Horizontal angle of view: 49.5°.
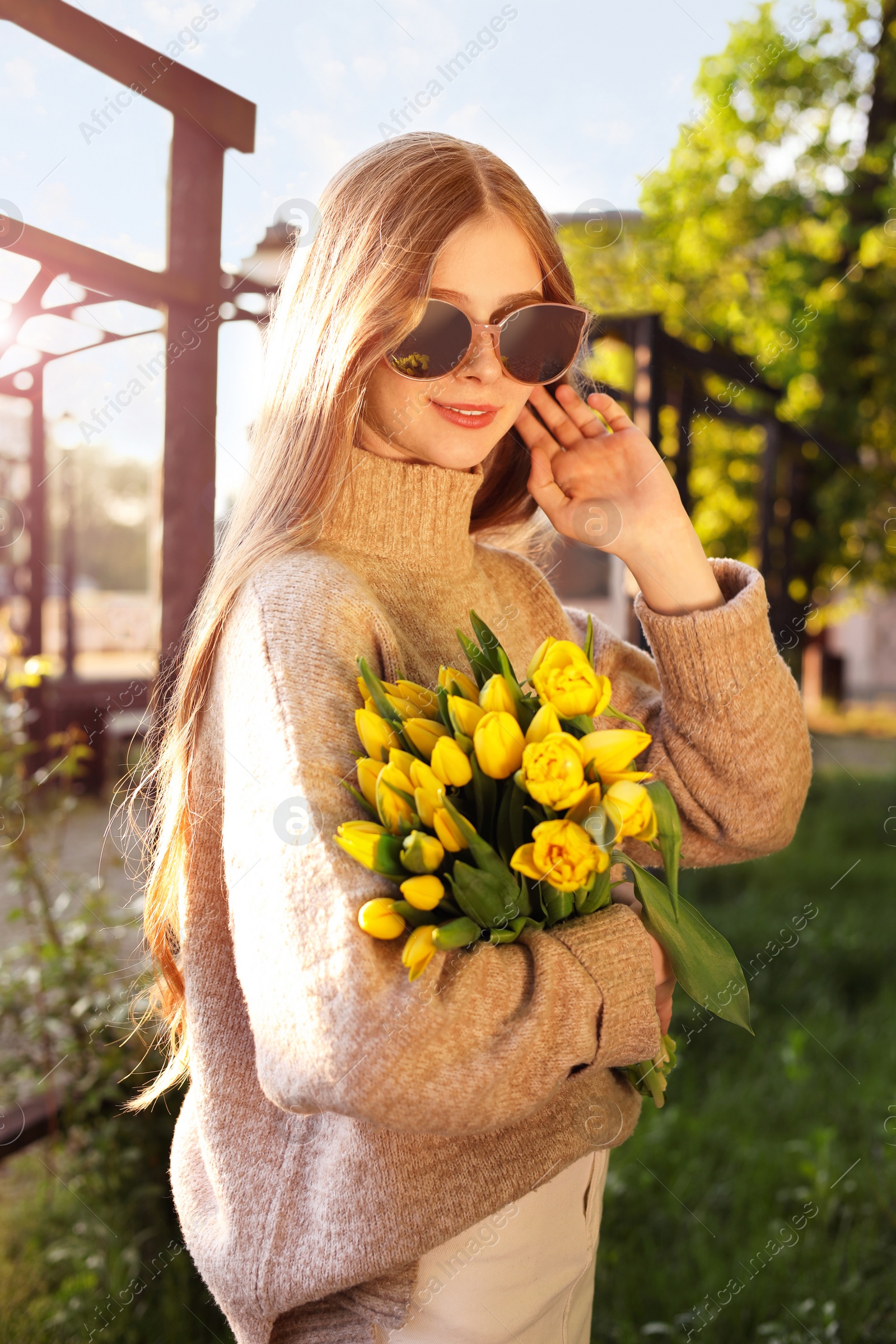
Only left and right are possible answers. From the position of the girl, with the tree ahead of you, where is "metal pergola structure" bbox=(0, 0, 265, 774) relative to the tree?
left

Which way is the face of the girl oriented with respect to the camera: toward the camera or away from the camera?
toward the camera

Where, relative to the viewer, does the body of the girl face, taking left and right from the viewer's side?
facing the viewer and to the right of the viewer

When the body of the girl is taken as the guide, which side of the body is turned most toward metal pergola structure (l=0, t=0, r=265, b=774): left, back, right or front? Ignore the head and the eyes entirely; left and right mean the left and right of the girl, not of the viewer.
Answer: back

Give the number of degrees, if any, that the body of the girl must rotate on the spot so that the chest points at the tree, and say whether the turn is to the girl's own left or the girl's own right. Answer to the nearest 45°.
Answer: approximately 135° to the girl's own left
